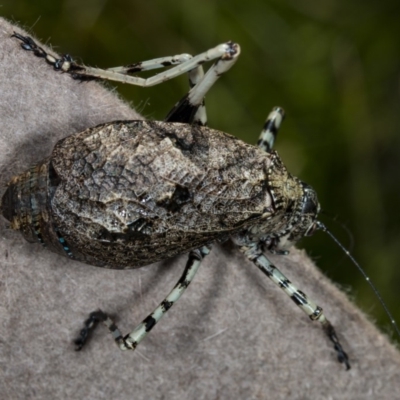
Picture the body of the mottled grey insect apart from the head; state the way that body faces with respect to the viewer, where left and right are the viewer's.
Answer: facing to the right of the viewer
